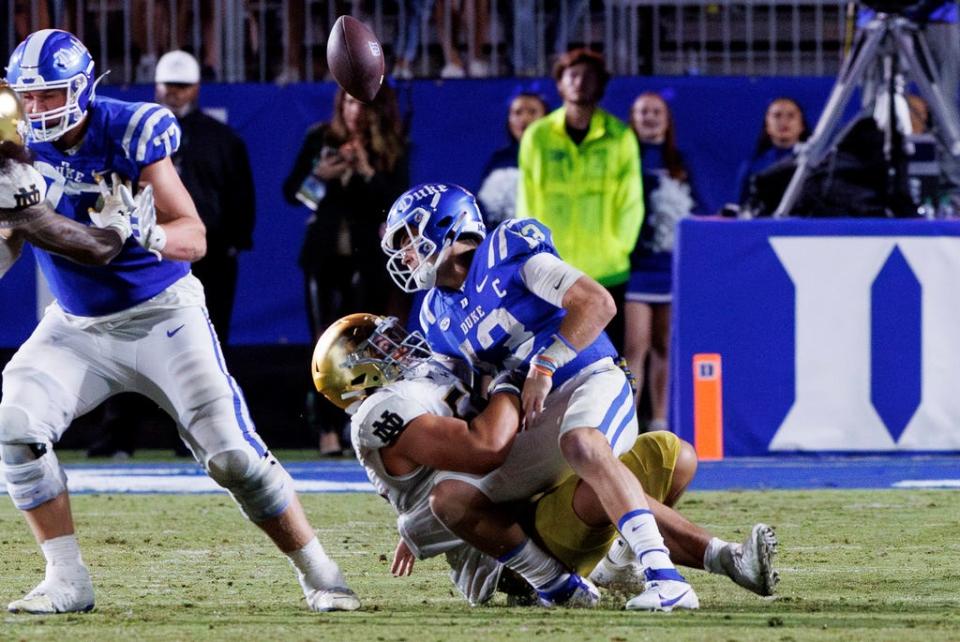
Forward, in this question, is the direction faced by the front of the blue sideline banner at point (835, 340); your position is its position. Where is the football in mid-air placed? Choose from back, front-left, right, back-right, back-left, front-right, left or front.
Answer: front-right

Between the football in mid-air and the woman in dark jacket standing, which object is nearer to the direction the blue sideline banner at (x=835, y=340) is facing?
the football in mid-air

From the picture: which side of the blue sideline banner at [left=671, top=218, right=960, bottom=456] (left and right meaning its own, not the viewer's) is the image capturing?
front

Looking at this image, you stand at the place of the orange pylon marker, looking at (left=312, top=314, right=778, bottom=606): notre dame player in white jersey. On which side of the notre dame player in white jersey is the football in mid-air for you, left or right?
right

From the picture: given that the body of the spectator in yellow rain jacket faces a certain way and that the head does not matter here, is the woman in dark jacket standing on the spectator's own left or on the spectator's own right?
on the spectator's own right

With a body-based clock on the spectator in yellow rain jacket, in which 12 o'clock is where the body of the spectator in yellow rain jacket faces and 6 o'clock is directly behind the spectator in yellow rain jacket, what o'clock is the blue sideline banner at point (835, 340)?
The blue sideline banner is roughly at 10 o'clock from the spectator in yellow rain jacket.

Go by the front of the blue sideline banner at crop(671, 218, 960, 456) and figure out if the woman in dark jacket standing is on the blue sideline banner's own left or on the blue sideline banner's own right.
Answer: on the blue sideline banner's own right

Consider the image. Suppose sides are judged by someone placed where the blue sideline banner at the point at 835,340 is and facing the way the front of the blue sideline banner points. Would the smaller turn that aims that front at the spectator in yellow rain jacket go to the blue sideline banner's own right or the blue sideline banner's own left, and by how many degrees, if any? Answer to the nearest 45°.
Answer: approximately 90° to the blue sideline banner's own right

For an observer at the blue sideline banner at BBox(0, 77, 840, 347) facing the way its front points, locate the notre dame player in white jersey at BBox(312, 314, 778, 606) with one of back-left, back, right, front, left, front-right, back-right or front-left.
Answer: front

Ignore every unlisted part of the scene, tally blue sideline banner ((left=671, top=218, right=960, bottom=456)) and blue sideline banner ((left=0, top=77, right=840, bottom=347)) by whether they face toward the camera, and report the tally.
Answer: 2

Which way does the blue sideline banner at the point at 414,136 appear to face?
toward the camera

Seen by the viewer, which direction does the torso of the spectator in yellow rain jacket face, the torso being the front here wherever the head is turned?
toward the camera

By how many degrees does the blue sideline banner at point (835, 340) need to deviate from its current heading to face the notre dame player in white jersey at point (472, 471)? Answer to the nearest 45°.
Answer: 0° — it already faces them

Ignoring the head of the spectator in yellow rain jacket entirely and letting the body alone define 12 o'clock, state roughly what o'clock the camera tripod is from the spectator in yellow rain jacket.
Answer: The camera tripod is roughly at 9 o'clock from the spectator in yellow rain jacket.
